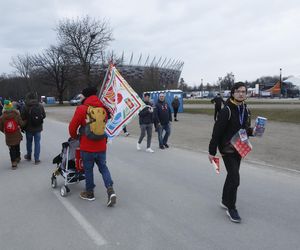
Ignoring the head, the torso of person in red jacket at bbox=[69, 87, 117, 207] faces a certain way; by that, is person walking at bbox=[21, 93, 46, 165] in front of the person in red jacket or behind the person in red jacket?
in front

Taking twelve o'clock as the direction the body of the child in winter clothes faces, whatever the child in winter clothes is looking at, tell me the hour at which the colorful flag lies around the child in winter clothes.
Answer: The colorful flag is roughly at 5 o'clock from the child in winter clothes.

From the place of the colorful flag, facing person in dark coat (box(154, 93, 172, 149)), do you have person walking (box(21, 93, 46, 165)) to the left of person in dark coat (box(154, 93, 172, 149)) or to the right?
left

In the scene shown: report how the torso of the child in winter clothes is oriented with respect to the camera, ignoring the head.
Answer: away from the camera

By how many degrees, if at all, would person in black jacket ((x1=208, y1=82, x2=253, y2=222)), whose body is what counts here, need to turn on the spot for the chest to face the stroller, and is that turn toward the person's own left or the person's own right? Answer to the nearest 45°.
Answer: approximately 135° to the person's own right

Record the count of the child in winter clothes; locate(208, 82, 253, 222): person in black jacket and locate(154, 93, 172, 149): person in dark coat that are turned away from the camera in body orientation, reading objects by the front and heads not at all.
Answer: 1

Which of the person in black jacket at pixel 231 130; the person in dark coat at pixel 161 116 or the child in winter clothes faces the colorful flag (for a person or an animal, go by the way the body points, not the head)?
the person in dark coat

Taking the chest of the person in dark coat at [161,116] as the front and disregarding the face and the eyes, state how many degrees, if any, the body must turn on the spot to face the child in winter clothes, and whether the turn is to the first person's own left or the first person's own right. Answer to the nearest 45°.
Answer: approximately 45° to the first person's own right

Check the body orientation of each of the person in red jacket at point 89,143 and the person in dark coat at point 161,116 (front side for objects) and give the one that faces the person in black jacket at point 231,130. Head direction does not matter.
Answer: the person in dark coat

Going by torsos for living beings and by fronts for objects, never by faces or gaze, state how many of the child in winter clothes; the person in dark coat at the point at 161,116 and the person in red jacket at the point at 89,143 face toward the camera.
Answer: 1

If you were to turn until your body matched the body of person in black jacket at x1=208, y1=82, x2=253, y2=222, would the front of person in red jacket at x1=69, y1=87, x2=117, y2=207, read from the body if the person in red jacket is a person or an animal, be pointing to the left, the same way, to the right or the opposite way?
the opposite way

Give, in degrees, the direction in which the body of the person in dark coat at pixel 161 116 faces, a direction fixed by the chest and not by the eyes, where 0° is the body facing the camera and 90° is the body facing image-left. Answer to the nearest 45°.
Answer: approximately 0°

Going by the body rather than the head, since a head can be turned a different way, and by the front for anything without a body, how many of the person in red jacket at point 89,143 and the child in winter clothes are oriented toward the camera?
0
